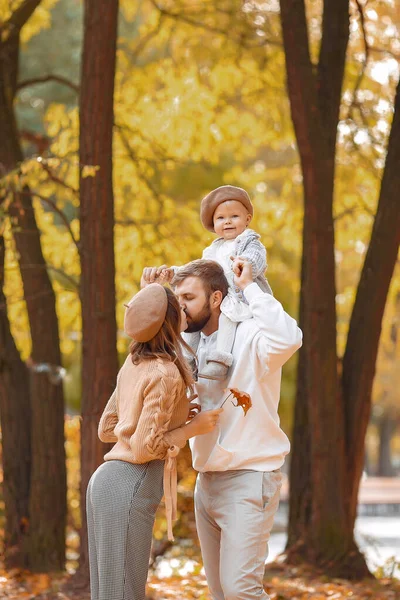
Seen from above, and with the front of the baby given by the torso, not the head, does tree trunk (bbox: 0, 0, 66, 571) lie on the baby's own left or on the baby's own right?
on the baby's own right

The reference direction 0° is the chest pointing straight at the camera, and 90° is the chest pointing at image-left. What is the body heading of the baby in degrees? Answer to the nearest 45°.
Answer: approximately 45°

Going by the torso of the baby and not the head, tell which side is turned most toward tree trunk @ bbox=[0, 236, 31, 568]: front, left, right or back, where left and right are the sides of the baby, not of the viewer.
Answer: right

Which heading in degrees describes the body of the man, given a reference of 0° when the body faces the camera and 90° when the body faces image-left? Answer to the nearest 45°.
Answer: approximately 45°

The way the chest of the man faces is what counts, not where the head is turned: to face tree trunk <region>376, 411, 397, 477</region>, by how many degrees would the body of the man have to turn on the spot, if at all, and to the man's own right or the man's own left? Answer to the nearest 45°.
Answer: approximately 135° to the man's own right
